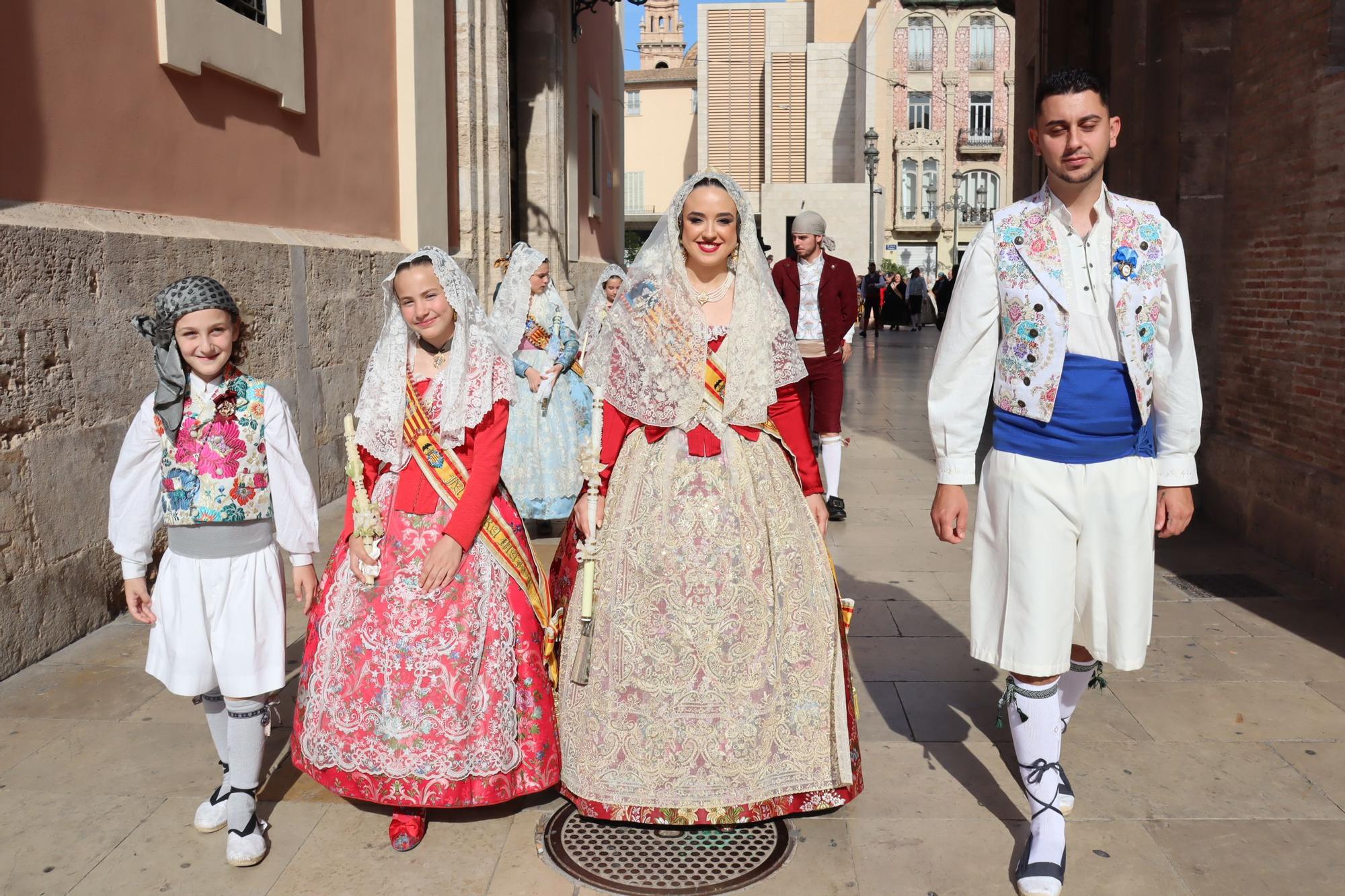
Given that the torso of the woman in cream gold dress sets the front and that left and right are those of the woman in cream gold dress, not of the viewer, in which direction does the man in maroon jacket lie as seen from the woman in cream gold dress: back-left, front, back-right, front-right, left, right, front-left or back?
back

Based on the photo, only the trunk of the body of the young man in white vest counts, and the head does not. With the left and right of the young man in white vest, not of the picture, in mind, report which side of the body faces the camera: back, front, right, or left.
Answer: front

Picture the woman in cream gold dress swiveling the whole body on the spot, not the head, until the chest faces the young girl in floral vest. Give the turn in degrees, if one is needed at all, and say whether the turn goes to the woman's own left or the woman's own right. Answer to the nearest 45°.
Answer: approximately 90° to the woman's own right

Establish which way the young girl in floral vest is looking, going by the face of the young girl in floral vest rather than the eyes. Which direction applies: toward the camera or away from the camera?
toward the camera

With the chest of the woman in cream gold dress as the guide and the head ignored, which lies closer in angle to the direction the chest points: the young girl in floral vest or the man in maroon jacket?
the young girl in floral vest

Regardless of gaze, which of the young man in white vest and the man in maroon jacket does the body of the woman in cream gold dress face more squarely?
the young man in white vest

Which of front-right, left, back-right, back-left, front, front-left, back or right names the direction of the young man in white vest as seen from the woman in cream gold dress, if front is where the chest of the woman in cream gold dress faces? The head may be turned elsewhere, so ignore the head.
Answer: left

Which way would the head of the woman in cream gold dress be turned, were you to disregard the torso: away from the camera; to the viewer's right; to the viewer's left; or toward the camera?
toward the camera

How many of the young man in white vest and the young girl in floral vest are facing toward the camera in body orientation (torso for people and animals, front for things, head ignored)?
2

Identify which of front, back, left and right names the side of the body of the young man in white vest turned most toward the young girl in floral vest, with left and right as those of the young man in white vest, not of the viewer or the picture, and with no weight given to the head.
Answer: right

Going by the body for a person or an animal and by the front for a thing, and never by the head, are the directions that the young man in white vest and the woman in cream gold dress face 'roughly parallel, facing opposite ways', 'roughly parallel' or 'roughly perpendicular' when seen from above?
roughly parallel

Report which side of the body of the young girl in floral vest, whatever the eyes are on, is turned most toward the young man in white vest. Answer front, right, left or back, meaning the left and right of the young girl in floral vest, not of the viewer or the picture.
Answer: left

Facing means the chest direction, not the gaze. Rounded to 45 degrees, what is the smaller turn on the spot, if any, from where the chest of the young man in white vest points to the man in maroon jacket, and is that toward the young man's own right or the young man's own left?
approximately 180°

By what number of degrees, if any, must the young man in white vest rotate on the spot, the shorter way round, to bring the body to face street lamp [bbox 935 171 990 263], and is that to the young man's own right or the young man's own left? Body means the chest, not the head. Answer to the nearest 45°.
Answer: approximately 180°

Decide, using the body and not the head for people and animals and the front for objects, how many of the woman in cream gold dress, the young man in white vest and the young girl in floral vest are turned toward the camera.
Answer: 3

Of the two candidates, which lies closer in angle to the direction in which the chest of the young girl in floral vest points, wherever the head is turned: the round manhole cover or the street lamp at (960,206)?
the round manhole cover

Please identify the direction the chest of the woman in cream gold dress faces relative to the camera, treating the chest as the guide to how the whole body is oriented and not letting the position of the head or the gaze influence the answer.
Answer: toward the camera

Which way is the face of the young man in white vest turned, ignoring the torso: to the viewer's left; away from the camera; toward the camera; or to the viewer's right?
toward the camera
